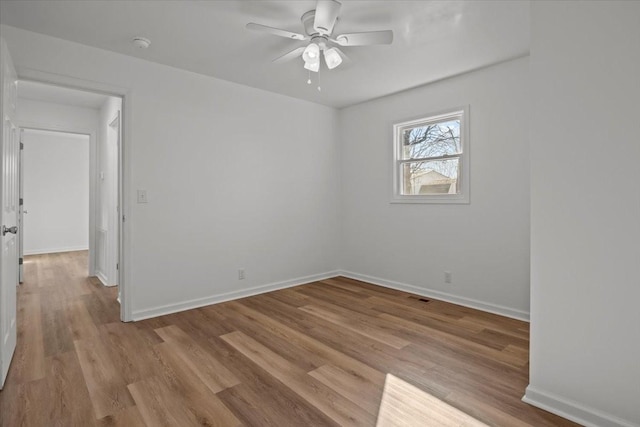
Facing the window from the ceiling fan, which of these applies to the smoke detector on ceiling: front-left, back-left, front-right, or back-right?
back-left

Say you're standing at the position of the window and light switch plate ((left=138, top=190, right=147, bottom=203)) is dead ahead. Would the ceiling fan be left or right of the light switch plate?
left

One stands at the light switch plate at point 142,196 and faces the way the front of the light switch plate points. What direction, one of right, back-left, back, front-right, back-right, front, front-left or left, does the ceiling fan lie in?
front-left

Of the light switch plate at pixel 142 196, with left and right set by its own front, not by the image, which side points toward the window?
left

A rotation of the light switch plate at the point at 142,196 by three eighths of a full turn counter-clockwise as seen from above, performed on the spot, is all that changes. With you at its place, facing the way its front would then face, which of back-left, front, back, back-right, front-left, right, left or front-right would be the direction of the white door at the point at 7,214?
back
